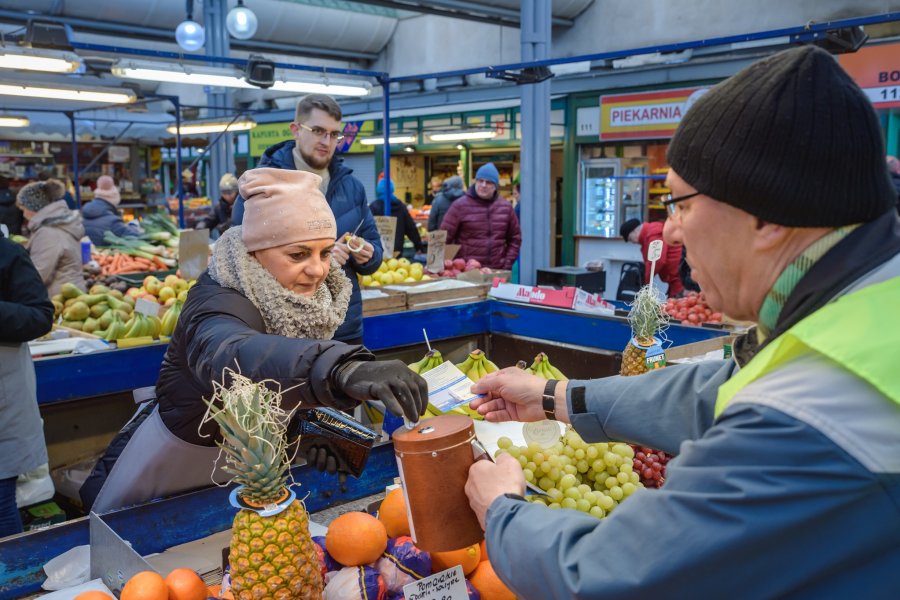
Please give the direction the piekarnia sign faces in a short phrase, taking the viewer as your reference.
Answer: facing the viewer and to the left of the viewer

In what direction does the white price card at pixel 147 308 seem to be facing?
toward the camera

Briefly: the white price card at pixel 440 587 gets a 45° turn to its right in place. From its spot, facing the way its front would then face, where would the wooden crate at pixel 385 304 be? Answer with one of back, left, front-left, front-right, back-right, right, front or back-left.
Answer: back-right

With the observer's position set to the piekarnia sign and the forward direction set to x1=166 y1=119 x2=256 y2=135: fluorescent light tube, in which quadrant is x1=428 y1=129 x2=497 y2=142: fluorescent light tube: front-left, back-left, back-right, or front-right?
front-right

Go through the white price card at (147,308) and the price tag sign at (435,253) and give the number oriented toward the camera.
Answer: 2

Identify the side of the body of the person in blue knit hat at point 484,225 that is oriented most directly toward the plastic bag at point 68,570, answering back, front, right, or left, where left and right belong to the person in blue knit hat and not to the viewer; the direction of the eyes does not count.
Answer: front

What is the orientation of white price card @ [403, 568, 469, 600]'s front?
toward the camera

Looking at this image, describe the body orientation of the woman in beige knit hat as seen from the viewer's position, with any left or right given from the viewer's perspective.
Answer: facing the viewer and to the right of the viewer

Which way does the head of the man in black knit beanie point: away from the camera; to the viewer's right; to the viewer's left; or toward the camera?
to the viewer's left

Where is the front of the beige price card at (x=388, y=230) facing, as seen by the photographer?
facing the viewer

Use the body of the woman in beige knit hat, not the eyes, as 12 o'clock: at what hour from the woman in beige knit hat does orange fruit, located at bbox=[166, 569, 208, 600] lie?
The orange fruit is roughly at 2 o'clock from the woman in beige knit hat.

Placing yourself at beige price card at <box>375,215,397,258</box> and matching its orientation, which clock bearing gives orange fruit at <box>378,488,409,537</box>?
The orange fruit is roughly at 12 o'clock from the beige price card.

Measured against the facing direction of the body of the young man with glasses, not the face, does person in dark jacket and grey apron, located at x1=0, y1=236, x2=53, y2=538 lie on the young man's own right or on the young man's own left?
on the young man's own right

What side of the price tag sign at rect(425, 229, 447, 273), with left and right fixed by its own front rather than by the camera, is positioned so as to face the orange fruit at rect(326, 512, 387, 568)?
front
